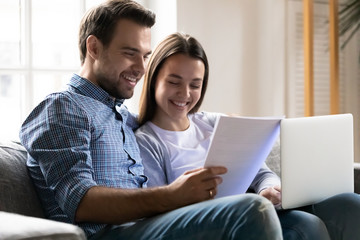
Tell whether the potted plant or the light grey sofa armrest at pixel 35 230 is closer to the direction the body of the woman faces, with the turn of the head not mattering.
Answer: the light grey sofa armrest

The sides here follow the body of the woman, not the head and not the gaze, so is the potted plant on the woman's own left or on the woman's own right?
on the woman's own left

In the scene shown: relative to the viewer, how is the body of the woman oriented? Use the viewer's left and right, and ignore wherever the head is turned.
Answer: facing the viewer and to the right of the viewer

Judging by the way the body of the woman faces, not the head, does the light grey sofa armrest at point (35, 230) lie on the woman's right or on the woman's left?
on the woman's right

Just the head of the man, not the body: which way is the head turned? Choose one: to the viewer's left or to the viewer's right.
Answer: to the viewer's right
